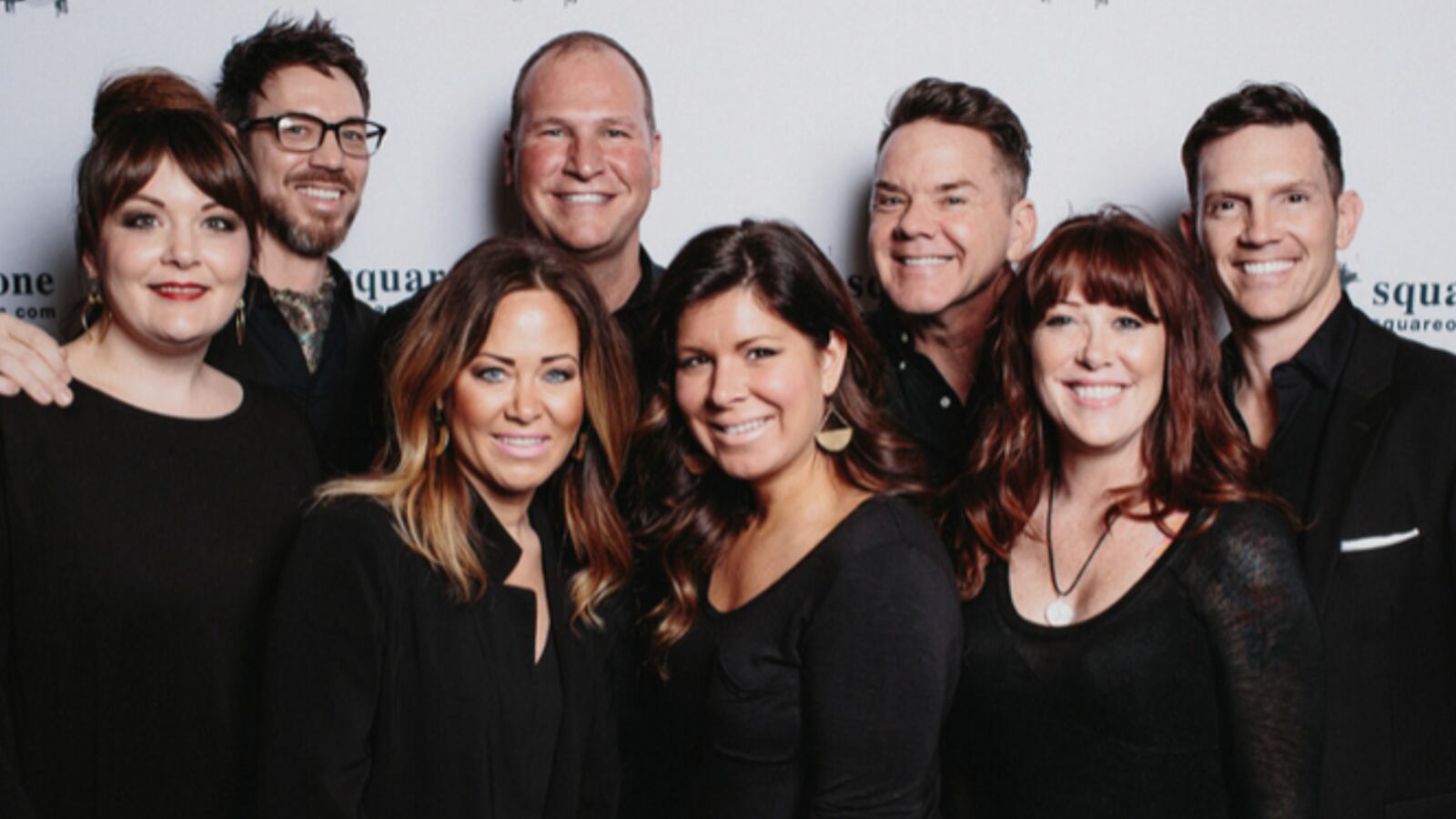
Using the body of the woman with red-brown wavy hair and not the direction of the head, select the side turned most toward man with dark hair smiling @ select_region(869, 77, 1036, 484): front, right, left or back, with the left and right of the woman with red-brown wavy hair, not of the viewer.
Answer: right

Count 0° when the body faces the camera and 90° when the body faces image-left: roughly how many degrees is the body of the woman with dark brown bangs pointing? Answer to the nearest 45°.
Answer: approximately 0°

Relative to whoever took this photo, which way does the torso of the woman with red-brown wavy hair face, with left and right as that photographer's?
facing the viewer and to the left of the viewer

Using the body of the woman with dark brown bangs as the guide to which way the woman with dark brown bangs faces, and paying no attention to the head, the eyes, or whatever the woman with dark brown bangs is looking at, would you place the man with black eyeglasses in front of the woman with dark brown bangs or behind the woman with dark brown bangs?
behind

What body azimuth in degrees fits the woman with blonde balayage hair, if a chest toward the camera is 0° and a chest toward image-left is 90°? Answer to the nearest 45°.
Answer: approximately 315°
